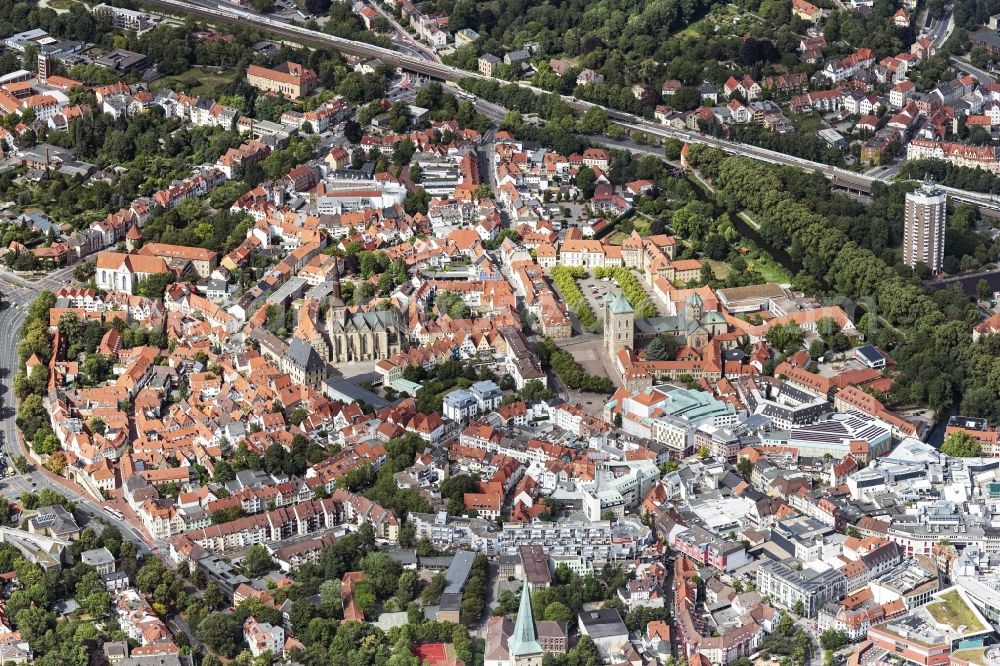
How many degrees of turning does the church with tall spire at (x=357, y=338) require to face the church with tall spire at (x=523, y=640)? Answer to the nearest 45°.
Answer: approximately 90° to its left

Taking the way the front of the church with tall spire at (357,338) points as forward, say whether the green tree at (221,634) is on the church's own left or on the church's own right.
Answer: on the church's own left

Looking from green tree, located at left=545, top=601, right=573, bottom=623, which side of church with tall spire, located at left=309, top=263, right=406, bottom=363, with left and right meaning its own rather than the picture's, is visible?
left

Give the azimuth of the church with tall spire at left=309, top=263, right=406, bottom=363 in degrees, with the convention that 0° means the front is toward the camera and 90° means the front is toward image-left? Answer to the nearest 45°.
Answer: approximately 90°

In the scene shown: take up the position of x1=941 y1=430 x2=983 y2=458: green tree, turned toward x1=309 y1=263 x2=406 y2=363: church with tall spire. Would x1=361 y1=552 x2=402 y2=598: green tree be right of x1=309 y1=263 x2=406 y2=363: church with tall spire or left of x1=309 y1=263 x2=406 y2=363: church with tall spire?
left

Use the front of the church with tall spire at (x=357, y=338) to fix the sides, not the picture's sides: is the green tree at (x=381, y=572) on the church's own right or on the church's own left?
on the church's own left

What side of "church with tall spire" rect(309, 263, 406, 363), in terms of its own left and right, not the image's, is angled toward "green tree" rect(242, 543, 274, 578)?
left
